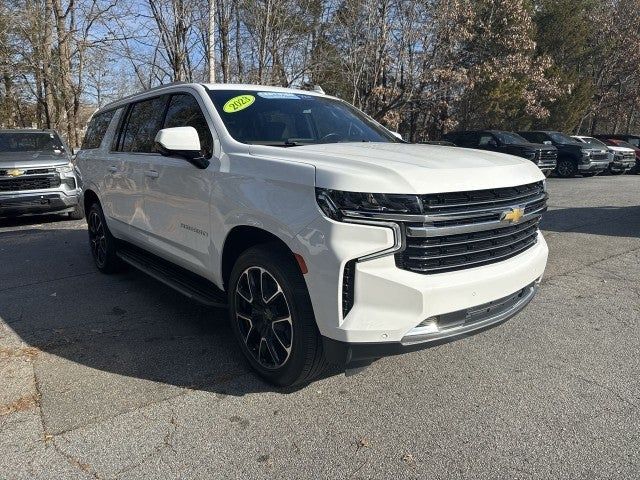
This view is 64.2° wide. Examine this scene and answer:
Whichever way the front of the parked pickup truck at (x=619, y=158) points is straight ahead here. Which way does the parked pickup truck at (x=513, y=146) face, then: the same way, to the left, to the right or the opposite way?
the same way

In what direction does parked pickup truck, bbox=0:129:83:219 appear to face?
toward the camera

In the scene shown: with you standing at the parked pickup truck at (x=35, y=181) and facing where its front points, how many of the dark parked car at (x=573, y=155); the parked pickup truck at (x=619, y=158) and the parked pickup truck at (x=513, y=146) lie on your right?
0

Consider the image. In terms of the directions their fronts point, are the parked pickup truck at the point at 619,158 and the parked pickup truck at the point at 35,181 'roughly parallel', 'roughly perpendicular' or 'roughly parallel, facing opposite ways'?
roughly parallel

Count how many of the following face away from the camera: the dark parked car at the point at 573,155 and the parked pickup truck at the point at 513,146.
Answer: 0

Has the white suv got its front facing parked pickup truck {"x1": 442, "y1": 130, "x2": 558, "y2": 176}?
no

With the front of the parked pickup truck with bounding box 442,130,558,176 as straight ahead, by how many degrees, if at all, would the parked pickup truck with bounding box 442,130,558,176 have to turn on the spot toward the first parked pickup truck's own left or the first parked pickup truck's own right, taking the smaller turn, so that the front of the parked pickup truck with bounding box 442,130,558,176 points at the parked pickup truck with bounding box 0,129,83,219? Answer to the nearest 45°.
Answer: approximately 90° to the first parked pickup truck's own right

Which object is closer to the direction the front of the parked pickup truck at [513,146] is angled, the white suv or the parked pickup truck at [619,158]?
the white suv

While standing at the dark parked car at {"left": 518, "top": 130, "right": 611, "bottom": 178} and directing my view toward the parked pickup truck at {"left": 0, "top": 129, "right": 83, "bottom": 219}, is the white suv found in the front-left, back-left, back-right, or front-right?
front-left

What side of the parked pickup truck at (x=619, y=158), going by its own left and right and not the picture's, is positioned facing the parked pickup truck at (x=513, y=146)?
right

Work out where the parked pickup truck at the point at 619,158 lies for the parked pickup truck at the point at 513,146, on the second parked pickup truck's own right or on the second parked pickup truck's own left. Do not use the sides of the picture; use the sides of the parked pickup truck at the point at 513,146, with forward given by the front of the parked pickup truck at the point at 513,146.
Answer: on the second parked pickup truck's own left

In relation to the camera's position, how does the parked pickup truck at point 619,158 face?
facing the viewer and to the right of the viewer

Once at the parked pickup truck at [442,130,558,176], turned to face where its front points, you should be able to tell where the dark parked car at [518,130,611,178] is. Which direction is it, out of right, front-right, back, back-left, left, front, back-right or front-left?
left

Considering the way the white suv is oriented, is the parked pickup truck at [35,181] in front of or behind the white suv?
behind

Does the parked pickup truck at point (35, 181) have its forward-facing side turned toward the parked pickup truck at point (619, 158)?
no

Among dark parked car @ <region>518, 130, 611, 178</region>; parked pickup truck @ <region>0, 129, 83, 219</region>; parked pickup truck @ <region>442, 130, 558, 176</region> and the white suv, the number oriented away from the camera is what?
0

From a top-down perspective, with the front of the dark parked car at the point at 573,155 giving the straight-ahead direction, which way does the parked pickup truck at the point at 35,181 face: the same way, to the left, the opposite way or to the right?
the same way

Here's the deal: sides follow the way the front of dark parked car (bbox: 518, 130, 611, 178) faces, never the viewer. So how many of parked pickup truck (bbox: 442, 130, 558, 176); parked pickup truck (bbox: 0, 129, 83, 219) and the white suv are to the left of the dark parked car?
0

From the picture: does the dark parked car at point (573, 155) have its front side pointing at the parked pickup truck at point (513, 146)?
no

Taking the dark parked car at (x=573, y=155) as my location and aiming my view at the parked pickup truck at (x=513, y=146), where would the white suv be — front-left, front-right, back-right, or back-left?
front-left

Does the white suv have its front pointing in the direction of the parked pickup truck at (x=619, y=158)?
no

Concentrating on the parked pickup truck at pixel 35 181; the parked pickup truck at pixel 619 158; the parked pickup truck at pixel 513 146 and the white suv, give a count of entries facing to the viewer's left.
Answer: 0

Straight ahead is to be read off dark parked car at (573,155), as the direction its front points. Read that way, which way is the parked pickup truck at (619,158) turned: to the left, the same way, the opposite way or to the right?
the same way
